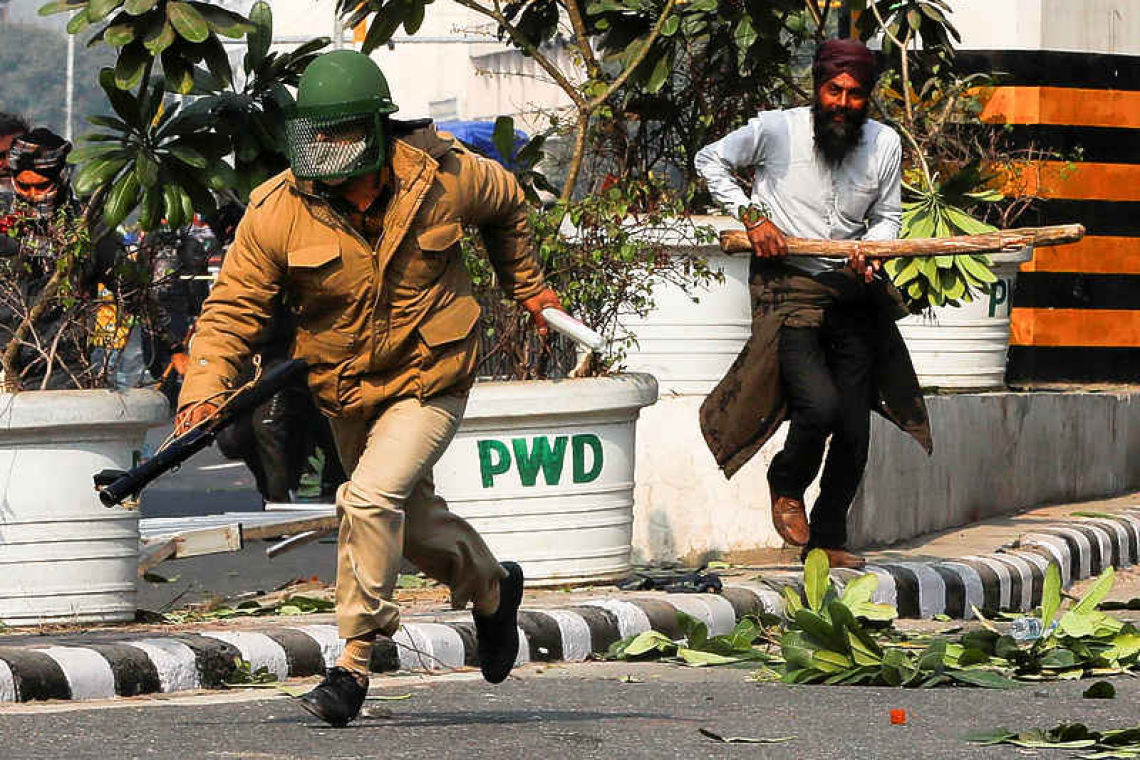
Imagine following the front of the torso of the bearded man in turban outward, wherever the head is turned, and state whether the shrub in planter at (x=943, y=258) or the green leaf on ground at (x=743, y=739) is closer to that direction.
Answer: the green leaf on ground

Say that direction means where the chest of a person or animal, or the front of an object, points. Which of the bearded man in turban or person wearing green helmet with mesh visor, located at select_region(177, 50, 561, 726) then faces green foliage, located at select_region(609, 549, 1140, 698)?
the bearded man in turban

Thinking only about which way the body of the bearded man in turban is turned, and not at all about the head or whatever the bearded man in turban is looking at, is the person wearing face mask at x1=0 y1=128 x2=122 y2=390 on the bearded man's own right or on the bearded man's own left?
on the bearded man's own right

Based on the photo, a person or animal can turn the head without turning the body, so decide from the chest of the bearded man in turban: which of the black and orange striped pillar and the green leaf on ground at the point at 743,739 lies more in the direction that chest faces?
the green leaf on ground

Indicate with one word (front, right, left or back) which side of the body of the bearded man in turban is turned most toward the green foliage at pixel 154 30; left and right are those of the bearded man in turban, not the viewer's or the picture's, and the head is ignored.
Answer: right

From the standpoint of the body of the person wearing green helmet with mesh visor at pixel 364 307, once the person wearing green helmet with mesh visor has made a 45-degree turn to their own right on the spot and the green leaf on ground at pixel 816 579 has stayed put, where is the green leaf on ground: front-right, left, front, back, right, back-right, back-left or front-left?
back-right

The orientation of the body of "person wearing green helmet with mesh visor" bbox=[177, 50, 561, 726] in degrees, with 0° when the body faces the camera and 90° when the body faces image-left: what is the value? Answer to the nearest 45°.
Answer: approximately 45°

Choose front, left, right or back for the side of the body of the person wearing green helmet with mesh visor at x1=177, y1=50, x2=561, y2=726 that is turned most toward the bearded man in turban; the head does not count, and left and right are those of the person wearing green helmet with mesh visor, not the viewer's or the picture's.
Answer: back

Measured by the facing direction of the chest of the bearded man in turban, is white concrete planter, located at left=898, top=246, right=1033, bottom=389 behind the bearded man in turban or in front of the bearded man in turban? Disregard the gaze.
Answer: behind
